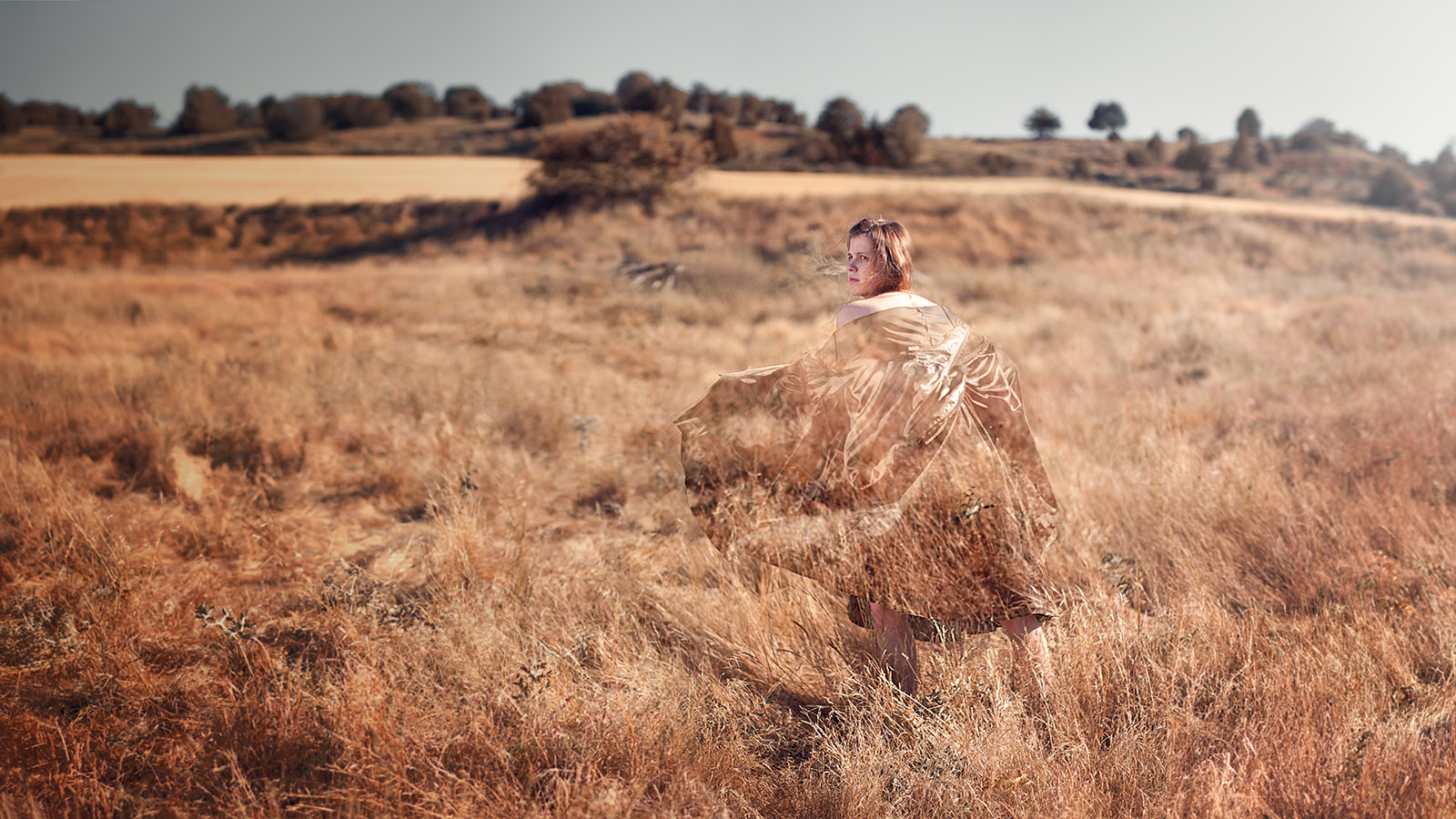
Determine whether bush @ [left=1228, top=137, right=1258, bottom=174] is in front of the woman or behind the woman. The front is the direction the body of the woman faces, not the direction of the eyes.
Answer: in front

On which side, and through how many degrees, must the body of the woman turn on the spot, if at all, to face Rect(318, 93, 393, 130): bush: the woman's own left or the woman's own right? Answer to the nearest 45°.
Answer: approximately 45° to the woman's own left

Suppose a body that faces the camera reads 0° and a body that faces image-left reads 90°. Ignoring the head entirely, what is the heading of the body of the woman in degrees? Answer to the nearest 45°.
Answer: approximately 180°

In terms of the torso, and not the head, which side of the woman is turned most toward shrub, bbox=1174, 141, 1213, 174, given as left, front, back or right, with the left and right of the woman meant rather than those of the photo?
front

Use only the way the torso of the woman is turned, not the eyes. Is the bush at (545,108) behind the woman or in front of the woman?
in front

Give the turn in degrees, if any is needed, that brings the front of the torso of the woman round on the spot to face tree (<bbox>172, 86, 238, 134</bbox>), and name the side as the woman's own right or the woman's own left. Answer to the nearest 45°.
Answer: approximately 45° to the woman's own left

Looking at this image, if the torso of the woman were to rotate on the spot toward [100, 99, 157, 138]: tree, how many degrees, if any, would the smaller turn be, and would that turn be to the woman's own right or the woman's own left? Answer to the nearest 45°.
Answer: approximately 45° to the woman's own left

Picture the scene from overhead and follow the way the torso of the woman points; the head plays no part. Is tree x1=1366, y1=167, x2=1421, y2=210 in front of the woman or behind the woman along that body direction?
in front
